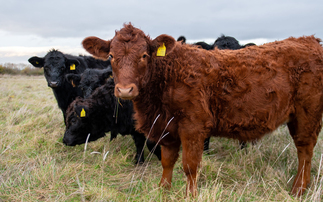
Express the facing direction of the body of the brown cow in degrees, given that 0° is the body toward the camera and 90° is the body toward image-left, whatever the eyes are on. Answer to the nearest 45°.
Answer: approximately 90°

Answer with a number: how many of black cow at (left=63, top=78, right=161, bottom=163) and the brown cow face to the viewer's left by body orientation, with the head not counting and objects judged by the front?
2

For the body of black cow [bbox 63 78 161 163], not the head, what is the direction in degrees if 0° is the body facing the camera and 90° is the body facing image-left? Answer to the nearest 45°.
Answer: approximately 90°

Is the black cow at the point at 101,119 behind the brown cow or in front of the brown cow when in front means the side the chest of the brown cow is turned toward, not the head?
in front

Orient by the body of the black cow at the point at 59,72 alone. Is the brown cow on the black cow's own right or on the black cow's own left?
on the black cow's own left

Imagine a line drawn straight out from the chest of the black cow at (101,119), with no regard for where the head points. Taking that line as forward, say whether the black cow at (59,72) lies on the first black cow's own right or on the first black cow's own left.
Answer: on the first black cow's own right

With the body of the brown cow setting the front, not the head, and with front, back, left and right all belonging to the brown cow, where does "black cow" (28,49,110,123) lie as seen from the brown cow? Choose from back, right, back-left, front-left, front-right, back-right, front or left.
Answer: front-right

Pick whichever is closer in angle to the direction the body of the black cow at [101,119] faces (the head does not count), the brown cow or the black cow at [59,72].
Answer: the black cow
